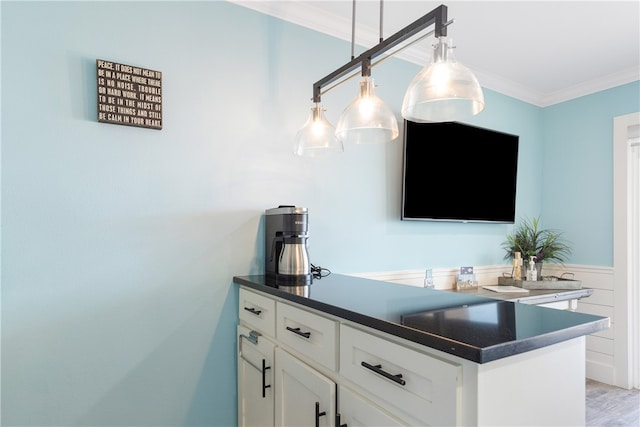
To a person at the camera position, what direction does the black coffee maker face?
facing the viewer and to the right of the viewer

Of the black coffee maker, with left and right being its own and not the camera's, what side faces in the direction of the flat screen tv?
left

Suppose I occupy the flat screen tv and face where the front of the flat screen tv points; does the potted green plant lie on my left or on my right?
on my left

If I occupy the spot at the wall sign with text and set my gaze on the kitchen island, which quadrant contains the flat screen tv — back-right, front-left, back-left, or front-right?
front-left

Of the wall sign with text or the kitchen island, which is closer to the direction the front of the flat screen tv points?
the kitchen island

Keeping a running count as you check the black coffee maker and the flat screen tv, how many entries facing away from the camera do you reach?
0

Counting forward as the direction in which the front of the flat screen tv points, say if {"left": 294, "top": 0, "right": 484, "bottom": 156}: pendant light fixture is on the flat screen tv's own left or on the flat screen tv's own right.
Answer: on the flat screen tv's own right

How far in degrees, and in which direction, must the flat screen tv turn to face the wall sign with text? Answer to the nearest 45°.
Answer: approximately 90° to its right

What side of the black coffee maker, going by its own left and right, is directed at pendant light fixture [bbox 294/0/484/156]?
front

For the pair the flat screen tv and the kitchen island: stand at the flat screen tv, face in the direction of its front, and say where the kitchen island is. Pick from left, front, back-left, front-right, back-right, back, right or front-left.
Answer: front-right

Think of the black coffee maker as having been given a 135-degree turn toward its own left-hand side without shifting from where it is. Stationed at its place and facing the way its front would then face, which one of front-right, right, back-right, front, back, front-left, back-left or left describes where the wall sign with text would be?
left

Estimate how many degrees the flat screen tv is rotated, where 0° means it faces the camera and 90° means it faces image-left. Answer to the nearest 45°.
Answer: approximately 315°
